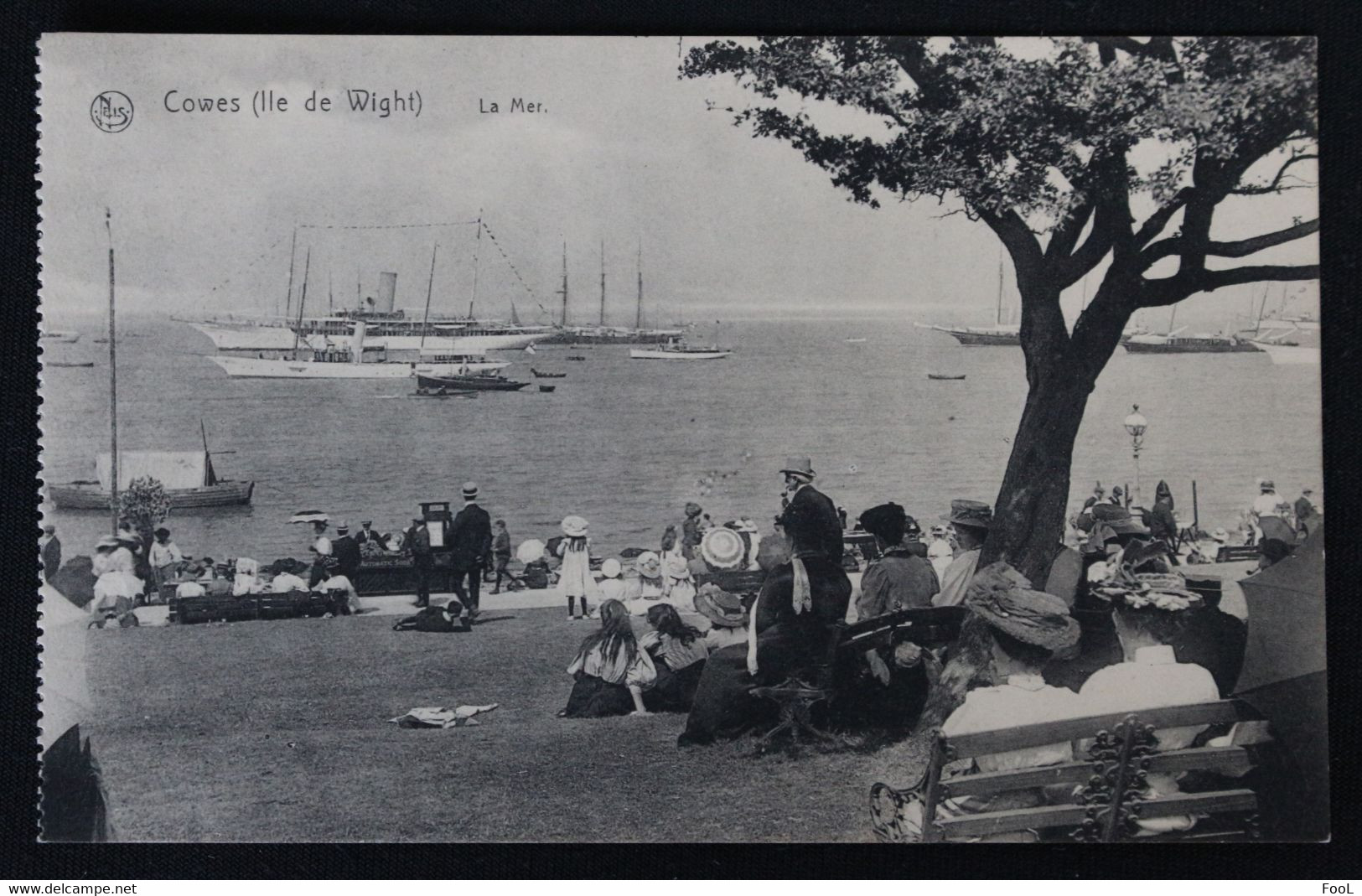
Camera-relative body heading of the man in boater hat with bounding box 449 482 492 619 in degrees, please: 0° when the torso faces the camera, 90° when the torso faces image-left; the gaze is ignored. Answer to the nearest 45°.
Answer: approximately 180°

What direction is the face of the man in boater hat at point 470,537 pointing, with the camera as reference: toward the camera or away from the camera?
away from the camera

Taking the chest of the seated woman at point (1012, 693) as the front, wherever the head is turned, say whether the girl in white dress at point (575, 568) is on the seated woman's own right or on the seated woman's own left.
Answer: on the seated woman's own left

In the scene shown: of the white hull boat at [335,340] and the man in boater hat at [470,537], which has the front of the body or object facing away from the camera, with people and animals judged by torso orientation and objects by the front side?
the man in boater hat

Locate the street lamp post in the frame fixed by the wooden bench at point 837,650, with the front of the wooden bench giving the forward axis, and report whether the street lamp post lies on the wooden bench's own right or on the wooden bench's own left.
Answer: on the wooden bench's own right

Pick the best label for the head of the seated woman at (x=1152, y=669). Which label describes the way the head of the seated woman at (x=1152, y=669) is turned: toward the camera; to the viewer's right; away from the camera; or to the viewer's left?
away from the camera

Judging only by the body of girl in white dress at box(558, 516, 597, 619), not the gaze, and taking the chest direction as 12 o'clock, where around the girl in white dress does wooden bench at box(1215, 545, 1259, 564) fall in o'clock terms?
The wooden bench is roughly at 3 o'clock from the girl in white dress.

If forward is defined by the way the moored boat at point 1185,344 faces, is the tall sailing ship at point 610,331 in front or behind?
in front

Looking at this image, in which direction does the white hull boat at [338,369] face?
to the viewer's left

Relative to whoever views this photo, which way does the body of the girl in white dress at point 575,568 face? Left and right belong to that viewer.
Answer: facing away from the viewer

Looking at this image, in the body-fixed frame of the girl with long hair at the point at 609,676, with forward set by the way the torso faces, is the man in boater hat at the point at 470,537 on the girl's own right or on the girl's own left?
on the girl's own left

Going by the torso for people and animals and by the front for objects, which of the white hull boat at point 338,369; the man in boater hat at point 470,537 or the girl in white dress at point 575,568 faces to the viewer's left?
the white hull boat
